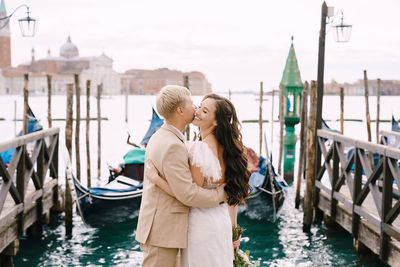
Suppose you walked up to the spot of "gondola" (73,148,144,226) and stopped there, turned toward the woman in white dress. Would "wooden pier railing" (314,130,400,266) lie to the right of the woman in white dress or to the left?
left

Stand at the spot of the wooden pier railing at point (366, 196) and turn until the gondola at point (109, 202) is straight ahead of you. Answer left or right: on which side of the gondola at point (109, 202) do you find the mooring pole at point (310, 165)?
right

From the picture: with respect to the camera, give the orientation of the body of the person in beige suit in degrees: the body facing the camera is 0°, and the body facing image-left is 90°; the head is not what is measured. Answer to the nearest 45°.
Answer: approximately 270°

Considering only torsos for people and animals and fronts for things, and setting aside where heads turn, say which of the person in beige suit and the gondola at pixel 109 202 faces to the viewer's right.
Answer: the person in beige suit

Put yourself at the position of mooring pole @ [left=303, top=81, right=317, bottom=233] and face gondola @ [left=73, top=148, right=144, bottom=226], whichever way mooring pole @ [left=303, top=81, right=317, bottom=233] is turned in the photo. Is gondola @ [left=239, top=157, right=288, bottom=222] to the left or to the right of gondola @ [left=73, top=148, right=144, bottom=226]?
right

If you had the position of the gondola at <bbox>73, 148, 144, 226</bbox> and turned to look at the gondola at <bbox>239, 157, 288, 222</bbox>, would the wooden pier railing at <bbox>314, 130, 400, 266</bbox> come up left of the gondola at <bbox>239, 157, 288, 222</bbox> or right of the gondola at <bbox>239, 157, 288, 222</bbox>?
right

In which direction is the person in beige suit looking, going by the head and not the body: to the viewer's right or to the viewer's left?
to the viewer's right

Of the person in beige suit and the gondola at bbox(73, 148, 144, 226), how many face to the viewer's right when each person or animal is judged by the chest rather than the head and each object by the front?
1
